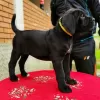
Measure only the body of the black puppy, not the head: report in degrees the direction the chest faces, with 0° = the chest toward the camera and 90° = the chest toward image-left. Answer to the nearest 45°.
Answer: approximately 315°
